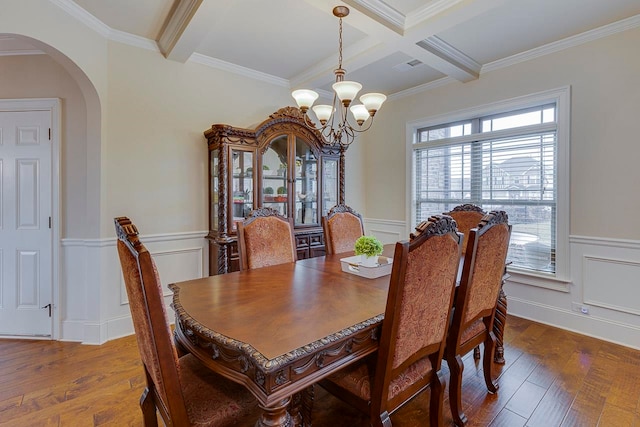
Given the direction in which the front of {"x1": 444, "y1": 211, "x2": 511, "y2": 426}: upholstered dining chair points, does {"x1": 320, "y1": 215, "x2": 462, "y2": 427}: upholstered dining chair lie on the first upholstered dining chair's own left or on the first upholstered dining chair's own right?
on the first upholstered dining chair's own left

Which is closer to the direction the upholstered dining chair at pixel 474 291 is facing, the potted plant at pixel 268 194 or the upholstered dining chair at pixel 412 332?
the potted plant

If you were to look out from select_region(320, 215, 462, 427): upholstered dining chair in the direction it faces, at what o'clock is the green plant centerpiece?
The green plant centerpiece is roughly at 1 o'clock from the upholstered dining chair.

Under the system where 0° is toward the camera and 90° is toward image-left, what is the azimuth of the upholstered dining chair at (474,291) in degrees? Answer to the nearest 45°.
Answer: approximately 135°

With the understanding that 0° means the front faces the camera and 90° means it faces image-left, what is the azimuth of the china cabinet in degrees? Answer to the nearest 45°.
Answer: approximately 315°

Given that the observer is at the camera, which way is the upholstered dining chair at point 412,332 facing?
facing away from the viewer and to the left of the viewer

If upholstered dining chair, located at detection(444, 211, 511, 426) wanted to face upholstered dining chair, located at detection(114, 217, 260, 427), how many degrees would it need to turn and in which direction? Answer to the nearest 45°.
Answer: approximately 90° to its left

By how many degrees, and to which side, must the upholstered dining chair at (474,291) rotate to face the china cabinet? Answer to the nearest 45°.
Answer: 0° — it already faces it

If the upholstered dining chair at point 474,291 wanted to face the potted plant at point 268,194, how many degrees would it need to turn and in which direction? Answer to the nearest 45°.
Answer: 0° — it already faces it
